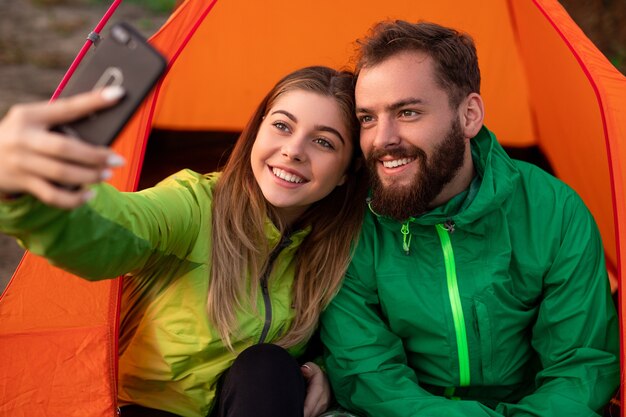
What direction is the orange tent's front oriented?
toward the camera

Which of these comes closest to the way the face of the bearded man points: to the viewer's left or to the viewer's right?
to the viewer's left
